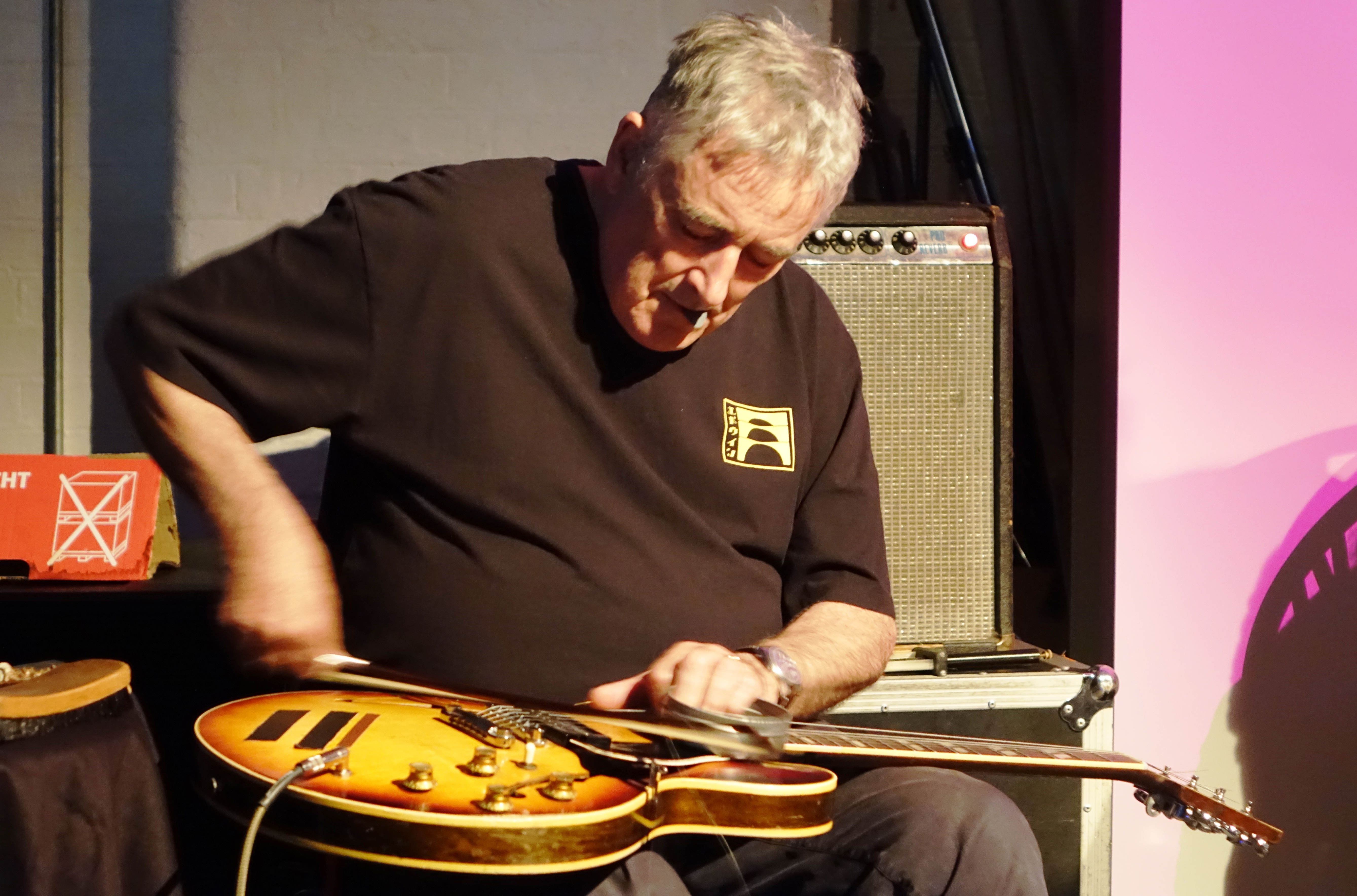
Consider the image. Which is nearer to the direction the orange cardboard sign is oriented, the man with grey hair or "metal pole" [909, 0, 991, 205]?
the man with grey hair

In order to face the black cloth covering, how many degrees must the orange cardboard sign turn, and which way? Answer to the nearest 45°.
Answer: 0° — it already faces it

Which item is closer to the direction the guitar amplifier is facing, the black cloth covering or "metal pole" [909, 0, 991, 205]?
the black cloth covering

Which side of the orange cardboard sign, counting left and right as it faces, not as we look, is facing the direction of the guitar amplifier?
left

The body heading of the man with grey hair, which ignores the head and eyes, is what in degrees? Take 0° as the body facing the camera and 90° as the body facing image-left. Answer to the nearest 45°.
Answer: approximately 315°

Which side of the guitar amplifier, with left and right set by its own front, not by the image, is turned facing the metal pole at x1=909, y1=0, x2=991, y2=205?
back

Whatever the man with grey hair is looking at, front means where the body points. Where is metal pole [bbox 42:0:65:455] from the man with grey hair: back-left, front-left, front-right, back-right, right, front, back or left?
back

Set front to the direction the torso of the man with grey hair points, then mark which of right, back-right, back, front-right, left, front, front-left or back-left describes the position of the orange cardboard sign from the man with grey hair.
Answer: back

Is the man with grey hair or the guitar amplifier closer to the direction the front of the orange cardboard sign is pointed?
the man with grey hair
